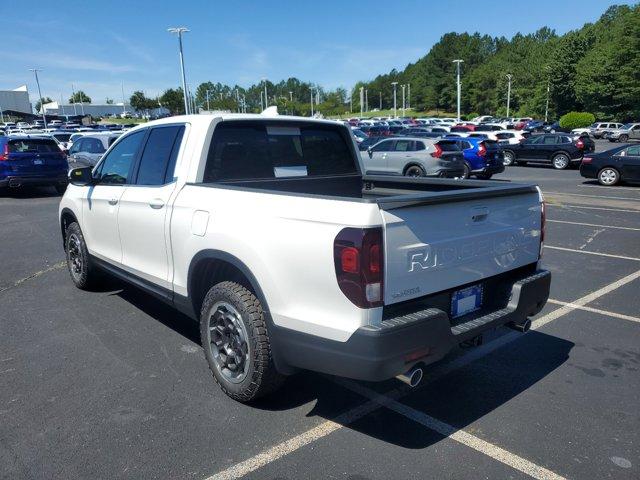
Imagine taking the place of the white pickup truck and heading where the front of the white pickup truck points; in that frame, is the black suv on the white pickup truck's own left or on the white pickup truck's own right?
on the white pickup truck's own right

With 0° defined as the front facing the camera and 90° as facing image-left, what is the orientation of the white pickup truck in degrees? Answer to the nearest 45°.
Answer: approximately 135°

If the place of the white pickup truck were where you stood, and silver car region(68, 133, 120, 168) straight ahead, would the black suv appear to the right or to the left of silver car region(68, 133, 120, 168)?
right

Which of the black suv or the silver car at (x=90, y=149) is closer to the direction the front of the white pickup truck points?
the silver car

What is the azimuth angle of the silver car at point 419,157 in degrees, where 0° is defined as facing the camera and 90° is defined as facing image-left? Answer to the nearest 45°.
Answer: approximately 135°
